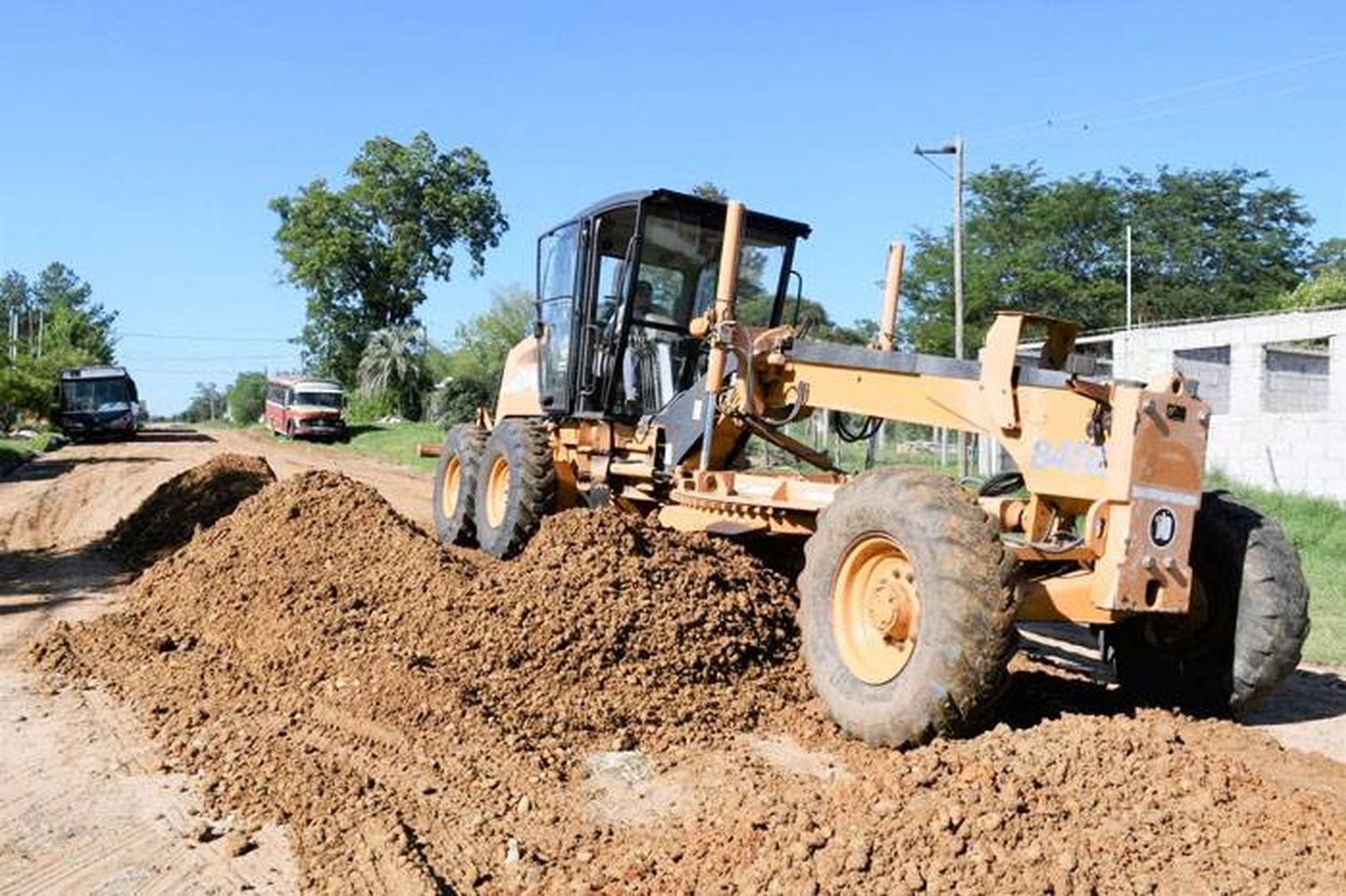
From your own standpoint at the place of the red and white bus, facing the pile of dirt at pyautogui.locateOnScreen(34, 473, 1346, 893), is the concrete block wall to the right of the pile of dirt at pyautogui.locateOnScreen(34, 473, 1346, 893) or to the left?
left

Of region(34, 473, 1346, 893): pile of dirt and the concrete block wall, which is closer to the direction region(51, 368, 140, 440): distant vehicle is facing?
the pile of dirt

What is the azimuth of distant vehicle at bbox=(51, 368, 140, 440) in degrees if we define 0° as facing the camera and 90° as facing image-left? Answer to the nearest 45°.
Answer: approximately 0°

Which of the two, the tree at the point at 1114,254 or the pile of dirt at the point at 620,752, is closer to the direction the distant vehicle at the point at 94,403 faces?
the pile of dirt

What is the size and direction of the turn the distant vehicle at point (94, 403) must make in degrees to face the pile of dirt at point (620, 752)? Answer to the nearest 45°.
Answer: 0° — it already faces it

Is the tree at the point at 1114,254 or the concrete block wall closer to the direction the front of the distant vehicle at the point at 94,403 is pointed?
the concrete block wall

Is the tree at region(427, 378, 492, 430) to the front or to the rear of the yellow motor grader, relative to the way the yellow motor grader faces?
to the rear

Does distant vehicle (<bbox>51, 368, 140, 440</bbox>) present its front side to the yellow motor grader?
yes

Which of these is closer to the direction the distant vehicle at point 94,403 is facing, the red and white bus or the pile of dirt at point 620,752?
the pile of dirt
